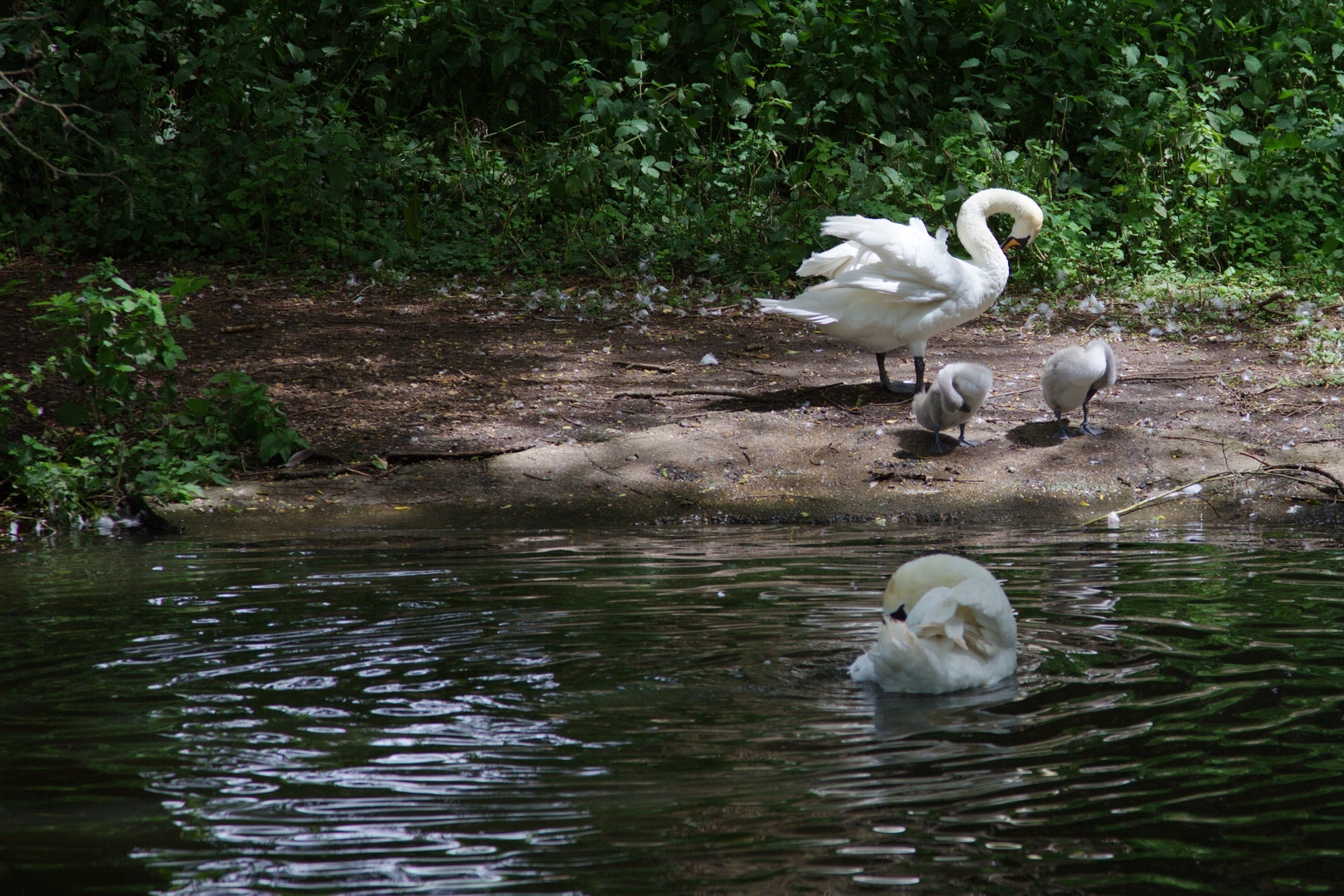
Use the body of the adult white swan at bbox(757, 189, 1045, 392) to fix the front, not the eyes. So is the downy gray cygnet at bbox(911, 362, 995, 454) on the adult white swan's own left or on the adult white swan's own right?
on the adult white swan's own right

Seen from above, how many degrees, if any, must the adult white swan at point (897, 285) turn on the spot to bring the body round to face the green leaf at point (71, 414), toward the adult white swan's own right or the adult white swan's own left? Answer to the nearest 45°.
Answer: approximately 135° to the adult white swan's own right

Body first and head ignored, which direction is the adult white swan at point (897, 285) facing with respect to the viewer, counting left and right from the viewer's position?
facing to the right of the viewer

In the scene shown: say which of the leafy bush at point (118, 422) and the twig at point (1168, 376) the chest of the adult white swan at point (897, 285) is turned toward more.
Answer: the twig

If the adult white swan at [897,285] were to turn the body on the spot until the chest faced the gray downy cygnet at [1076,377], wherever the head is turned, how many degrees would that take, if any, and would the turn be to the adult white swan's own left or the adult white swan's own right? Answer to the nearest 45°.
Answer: approximately 45° to the adult white swan's own right

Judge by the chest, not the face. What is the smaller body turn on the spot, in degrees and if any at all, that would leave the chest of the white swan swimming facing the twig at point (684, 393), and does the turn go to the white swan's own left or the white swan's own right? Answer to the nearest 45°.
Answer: approximately 90° to the white swan's own left

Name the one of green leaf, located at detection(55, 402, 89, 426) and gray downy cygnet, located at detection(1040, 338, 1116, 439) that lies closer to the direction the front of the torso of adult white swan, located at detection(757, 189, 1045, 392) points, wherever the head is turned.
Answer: the gray downy cygnet
